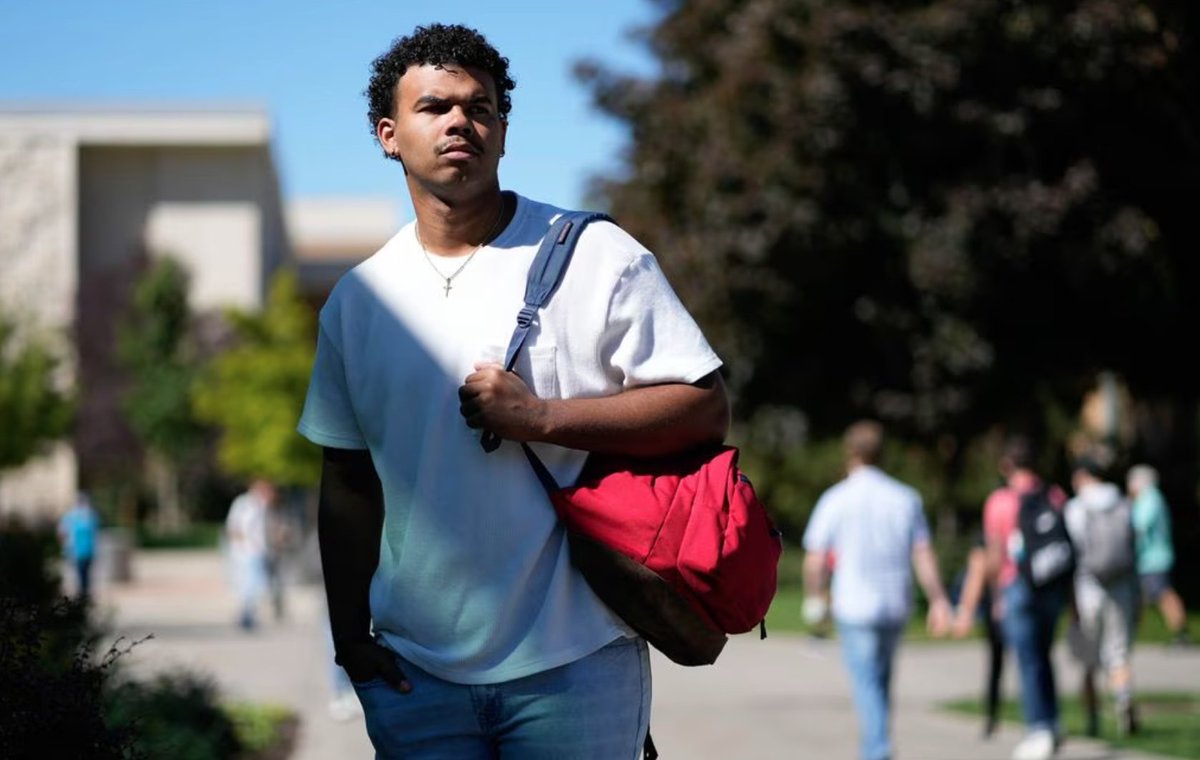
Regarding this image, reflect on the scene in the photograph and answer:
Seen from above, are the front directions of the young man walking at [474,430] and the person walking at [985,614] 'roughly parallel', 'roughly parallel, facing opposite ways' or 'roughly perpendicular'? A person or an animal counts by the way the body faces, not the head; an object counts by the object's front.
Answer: roughly parallel, facing opposite ways

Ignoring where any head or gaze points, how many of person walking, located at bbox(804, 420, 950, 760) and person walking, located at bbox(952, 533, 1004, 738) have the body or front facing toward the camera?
0

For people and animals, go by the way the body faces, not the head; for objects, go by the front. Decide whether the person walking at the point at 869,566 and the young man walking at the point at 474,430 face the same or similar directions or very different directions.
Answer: very different directions

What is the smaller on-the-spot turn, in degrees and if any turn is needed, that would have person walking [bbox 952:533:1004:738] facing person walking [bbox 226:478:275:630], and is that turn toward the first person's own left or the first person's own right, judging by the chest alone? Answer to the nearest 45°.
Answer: approximately 45° to the first person's own left

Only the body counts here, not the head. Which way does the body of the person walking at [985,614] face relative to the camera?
away from the camera

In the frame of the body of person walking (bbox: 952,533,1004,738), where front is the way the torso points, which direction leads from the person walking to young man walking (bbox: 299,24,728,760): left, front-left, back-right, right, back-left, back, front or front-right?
back

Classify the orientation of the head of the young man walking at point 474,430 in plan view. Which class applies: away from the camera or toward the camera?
toward the camera

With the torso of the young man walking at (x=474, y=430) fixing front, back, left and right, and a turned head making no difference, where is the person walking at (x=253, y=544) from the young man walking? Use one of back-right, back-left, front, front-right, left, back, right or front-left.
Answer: back

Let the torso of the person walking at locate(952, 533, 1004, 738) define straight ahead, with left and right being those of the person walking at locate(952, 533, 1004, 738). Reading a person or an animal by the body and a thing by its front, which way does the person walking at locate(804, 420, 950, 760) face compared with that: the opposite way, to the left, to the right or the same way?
the same way

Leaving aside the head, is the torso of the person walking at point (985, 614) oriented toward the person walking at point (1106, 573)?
no

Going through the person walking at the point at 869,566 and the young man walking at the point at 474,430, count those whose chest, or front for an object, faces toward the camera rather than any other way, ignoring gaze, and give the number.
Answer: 1

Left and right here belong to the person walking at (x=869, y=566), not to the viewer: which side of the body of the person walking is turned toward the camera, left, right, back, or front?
back

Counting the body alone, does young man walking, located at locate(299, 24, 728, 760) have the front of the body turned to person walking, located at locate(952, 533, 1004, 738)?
no

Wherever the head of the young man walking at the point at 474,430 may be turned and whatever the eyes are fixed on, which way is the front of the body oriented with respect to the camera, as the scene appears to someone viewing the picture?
toward the camera

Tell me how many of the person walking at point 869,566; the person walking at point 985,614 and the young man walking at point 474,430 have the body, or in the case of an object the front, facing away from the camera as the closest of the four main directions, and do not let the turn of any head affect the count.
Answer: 2

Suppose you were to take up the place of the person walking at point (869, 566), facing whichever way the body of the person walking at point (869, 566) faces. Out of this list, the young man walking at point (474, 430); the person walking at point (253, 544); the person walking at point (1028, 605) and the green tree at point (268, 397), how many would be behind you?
1

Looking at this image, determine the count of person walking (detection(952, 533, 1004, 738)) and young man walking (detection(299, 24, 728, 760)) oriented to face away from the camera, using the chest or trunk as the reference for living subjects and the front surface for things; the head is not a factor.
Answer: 1

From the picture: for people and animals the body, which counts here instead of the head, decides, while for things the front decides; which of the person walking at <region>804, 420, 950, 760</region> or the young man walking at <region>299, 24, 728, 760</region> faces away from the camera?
the person walking
